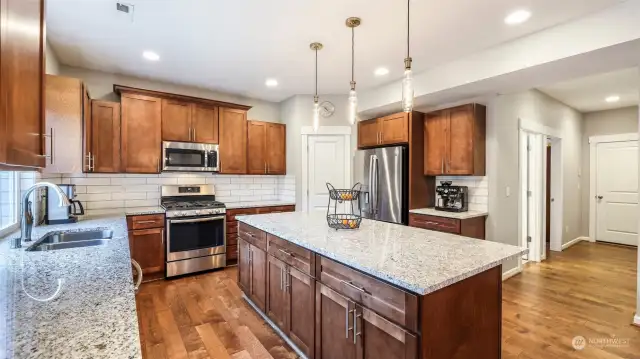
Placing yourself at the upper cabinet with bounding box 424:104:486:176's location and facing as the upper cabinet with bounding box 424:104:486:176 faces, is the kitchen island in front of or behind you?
in front

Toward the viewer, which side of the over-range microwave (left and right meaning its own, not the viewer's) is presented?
front

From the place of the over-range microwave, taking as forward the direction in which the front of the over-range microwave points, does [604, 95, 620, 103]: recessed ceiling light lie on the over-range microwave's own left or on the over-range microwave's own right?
on the over-range microwave's own left

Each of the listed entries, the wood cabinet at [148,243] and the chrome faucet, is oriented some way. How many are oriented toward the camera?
1

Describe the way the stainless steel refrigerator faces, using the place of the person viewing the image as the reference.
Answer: facing the viewer and to the left of the viewer

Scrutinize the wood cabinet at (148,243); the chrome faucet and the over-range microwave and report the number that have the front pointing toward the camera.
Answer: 2

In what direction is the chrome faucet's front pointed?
to the viewer's right

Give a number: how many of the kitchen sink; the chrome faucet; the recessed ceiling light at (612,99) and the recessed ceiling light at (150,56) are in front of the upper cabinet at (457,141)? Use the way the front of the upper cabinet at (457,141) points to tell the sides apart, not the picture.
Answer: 3

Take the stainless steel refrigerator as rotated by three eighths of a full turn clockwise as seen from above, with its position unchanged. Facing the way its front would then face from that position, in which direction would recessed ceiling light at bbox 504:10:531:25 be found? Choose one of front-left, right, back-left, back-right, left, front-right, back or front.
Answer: back-right

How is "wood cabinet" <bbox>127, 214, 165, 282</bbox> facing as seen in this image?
toward the camera
